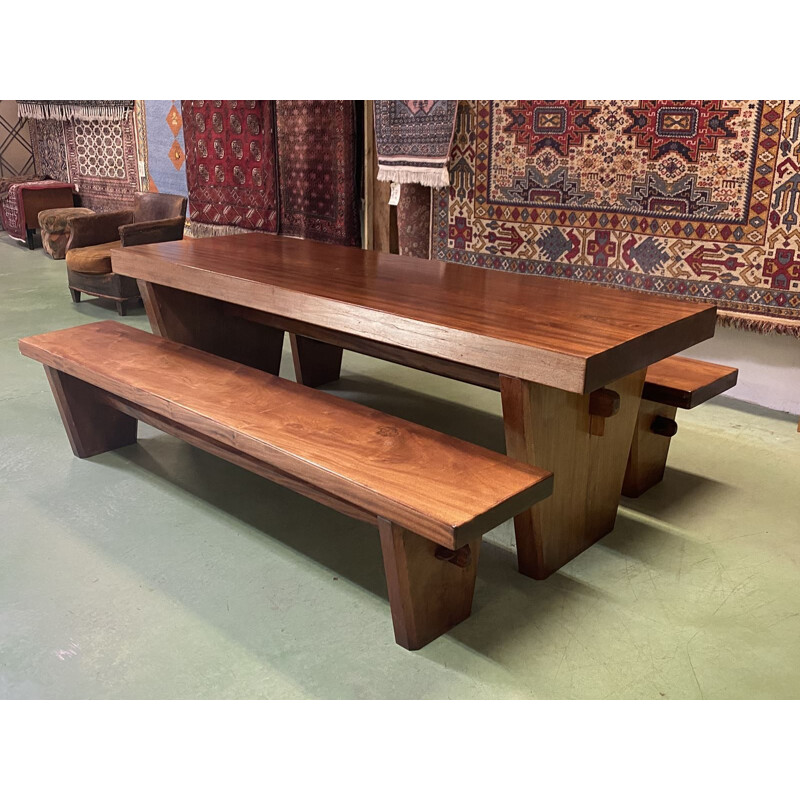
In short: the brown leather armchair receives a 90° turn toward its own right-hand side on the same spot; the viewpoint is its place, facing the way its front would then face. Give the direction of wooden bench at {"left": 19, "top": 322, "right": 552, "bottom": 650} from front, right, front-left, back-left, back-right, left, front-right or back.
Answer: back-left

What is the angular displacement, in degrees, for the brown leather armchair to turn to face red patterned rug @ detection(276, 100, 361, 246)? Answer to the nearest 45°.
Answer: approximately 135° to its left

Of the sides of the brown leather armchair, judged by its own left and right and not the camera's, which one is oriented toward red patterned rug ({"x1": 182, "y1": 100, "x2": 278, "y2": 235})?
back

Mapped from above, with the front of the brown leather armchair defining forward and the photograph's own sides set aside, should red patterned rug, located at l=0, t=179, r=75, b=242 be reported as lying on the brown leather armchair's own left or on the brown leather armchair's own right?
on the brown leather armchair's own right

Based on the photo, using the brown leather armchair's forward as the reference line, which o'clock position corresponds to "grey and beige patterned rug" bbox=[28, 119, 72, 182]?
The grey and beige patterned rug is roughly at 4 o'clock from the brown leather armchair.

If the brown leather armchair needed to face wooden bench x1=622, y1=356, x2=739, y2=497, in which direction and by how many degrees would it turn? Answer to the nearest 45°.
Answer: approximately 90° to its left

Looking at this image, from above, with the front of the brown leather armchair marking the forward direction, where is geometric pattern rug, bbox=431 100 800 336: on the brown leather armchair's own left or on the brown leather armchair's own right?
on the brown leather armchair's own left

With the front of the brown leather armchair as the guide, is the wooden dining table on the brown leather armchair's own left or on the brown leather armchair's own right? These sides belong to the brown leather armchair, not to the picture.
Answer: on the brown leather armchair's own left

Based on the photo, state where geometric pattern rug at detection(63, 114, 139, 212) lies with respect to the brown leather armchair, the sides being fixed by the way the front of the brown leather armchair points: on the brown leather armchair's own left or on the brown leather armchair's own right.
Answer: on the brown leather armchair's own right

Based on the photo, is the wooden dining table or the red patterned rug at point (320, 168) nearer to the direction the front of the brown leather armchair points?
the wooden dining table
